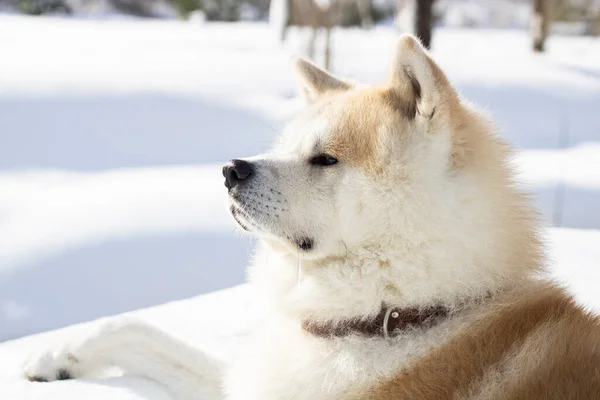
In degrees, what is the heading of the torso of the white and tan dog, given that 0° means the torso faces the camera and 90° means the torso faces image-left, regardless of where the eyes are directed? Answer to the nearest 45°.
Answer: approximately 90°

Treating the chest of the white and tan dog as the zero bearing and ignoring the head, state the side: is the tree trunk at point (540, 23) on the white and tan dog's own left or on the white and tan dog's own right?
on the white and tan dog's own right

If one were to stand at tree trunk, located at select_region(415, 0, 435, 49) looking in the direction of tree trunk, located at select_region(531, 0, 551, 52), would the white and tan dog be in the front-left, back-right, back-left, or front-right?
back-right

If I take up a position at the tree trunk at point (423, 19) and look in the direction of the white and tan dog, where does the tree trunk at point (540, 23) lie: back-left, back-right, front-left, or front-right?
back-left

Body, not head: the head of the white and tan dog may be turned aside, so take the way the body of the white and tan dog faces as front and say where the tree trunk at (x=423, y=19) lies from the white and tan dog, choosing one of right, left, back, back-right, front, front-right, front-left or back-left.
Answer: right
